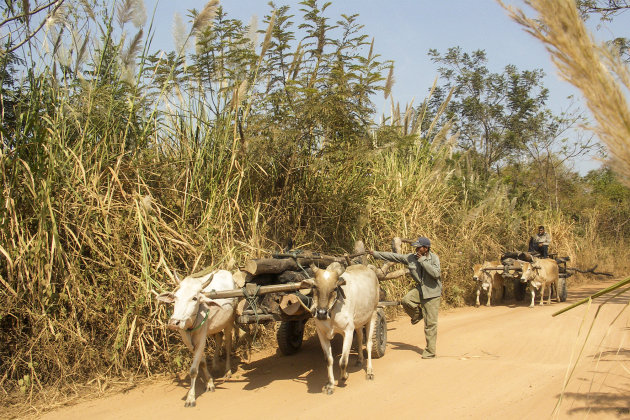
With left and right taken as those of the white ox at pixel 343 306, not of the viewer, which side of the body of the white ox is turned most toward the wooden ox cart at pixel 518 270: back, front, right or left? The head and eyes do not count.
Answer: back

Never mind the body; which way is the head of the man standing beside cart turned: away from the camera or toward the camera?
toward the camera

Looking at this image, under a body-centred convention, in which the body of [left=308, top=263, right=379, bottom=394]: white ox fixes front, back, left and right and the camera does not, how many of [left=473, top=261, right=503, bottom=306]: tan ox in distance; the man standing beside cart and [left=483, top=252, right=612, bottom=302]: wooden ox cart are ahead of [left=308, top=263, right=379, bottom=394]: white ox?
0

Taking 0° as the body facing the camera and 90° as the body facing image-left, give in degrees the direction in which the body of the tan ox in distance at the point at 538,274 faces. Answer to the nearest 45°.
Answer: approximately 45°

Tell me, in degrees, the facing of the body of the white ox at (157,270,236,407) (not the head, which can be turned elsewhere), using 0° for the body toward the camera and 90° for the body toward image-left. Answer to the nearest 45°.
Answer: approximately 45°

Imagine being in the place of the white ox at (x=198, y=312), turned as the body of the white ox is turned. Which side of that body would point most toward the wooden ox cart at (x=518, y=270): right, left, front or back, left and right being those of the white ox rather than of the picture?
back

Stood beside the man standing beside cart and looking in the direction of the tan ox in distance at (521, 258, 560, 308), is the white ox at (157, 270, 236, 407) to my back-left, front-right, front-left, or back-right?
back-left

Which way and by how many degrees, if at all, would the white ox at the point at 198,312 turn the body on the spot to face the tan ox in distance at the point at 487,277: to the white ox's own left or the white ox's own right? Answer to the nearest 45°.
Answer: approximately 180°

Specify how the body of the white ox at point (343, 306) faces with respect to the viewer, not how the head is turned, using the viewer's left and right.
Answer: facing the viewer and to the left of the viewer

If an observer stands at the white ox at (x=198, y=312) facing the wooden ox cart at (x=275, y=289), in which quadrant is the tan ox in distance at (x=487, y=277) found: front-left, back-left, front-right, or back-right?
front-left

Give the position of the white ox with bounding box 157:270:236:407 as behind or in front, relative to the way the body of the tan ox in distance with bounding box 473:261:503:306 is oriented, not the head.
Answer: in front

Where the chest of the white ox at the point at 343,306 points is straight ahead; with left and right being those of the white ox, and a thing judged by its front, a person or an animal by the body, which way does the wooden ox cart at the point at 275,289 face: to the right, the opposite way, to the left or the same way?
the same way

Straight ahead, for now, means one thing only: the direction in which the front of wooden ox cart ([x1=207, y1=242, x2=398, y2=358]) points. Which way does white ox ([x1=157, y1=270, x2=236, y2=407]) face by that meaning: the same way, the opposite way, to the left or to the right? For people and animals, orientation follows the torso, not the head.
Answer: the same way

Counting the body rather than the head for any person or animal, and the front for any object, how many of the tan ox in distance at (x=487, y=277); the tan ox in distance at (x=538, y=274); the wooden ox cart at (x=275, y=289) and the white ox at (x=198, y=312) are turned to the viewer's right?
0

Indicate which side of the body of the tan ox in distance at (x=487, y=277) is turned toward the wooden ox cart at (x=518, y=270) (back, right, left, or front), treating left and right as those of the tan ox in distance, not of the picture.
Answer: back

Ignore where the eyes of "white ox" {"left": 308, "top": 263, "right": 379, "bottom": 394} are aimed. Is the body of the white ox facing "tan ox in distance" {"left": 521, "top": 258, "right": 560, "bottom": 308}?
no

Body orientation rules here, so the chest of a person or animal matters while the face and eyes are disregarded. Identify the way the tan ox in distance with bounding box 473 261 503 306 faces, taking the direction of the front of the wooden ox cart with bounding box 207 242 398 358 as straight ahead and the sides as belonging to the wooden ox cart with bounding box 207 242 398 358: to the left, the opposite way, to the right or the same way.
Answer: the same way

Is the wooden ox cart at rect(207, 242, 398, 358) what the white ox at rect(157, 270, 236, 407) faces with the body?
no
